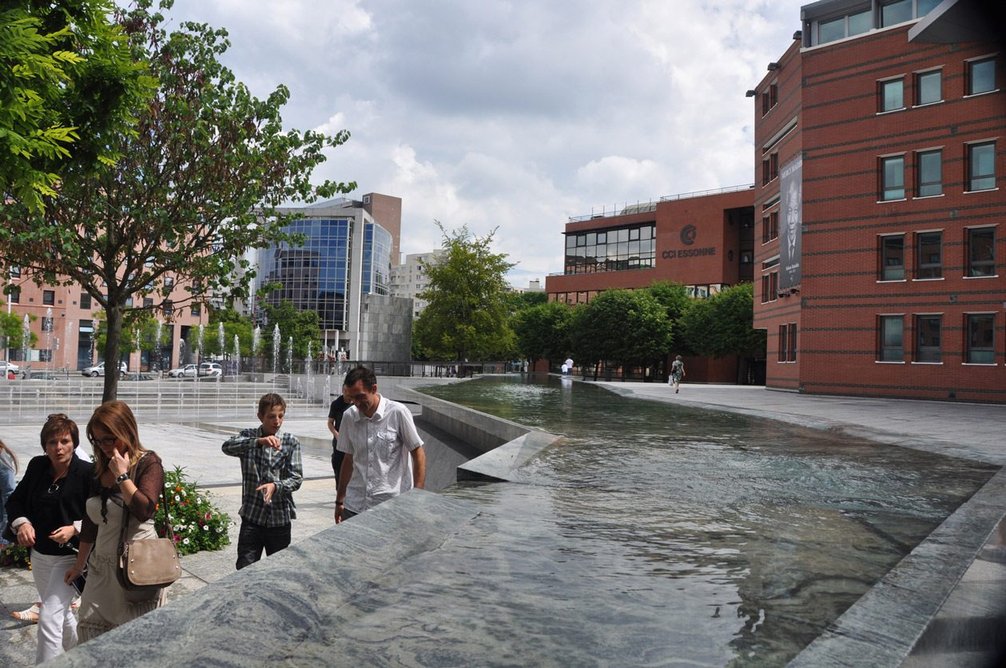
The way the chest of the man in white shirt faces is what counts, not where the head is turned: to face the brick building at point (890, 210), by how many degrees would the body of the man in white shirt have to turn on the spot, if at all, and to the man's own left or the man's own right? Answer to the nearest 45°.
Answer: approximately 180°

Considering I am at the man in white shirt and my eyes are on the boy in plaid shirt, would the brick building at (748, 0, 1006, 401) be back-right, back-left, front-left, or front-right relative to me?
back-right

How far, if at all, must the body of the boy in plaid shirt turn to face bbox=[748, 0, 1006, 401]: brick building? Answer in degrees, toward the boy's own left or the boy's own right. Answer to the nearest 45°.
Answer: approximately 135° to the boy's own left

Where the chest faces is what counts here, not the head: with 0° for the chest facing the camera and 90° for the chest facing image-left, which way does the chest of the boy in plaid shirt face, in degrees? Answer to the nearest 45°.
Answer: approximately 0°

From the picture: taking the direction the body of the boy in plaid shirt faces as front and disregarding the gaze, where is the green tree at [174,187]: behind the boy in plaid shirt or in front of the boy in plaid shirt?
behind

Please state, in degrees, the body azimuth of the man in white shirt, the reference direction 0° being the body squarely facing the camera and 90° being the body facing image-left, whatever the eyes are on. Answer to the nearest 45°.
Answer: approximately 45°

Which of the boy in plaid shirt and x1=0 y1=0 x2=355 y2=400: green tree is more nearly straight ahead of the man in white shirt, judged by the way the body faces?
the boy in plaid shirt
